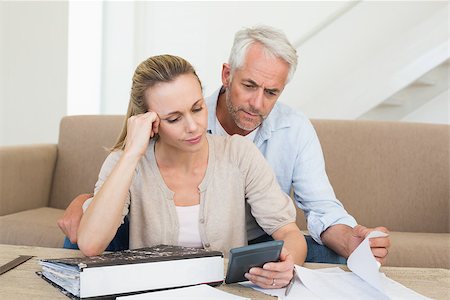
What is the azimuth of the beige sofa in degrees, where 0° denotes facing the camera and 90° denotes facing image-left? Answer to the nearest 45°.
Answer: approximately 0°

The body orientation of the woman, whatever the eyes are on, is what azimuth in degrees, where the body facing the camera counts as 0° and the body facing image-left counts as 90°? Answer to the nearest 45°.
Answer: approximately 0°

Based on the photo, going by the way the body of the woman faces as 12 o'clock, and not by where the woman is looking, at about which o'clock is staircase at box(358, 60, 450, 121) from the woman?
The staircase is roughly at 7 o'clock from the woman.

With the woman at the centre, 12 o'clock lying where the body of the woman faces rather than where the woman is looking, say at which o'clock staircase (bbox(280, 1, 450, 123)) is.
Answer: The staircase is roughly at 7 o'clock from the woman.

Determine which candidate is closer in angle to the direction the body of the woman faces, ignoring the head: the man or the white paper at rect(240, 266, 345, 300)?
the white paper

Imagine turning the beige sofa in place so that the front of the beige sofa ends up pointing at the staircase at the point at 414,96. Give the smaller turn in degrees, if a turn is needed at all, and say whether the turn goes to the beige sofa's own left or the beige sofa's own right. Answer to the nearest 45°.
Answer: approximately 180°

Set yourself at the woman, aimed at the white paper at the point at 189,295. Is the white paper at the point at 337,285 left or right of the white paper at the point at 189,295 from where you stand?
left
